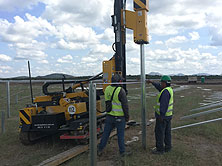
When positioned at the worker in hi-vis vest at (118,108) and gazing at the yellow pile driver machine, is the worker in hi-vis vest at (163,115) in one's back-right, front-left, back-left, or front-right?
back-right

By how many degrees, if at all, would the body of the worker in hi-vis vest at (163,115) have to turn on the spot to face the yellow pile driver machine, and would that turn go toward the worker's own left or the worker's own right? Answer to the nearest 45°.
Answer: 0° — they already face it

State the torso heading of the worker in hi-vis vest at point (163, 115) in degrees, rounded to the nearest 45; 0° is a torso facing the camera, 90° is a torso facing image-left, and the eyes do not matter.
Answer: approximately 90°

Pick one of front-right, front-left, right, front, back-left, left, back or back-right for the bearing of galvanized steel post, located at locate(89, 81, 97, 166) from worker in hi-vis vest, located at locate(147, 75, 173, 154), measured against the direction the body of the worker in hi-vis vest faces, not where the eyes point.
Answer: front-left

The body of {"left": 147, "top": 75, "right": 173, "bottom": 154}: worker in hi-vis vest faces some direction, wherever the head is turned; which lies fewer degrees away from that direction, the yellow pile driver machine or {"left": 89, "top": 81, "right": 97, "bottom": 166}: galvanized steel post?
the yellow pile driver machine

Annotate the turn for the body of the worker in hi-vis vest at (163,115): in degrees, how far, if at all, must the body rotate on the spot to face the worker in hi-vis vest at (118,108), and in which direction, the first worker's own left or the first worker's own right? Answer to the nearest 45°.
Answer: approximately 45° to the first worker's own left
